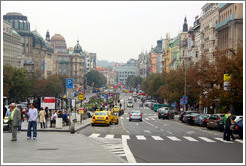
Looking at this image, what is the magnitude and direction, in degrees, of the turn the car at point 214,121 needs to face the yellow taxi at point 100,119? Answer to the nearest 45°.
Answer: approximately 135° to its left

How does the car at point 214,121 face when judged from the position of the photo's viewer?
facing away from the viewer and to the right of the viewer
